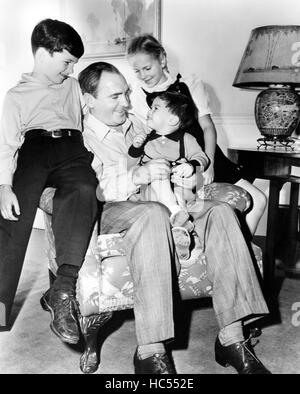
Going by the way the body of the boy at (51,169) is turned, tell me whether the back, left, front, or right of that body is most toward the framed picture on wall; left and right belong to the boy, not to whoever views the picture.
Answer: back

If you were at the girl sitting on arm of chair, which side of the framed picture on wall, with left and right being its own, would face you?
front

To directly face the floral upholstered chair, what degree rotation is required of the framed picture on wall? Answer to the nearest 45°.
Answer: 0° — it already faces it

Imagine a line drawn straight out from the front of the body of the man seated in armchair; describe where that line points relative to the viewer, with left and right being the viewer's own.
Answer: facing the viewer and to the right of the viewer

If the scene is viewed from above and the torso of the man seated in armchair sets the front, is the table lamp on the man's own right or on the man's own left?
on the man's own left

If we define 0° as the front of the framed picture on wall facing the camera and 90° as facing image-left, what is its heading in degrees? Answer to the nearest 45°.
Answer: approximately 0°

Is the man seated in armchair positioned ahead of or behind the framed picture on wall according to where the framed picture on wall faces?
ahead

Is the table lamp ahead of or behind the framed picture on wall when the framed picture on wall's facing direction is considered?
ahead

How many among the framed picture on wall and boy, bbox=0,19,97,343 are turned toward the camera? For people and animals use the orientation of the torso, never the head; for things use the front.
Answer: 2
